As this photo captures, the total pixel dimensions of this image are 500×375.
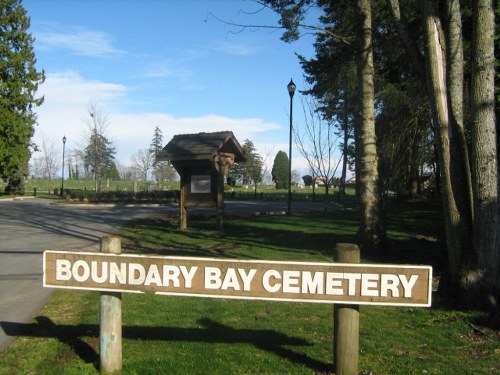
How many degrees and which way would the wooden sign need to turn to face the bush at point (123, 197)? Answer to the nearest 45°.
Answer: approximately 180°

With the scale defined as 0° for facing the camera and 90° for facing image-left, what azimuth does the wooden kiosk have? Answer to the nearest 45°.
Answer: approximately 45°

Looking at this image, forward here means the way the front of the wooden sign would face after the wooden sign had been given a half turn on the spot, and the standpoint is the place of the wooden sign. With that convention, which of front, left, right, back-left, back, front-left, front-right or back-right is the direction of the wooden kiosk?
front

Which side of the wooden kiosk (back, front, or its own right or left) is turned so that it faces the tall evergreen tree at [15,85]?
right

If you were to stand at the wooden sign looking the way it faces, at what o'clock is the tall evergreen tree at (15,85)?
The tall evergreen tree is roughly at 5 o'clock from the wooden sign.

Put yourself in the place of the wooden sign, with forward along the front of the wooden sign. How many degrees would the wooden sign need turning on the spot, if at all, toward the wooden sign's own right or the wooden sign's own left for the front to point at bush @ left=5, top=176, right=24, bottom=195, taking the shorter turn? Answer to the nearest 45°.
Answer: approximately 135° to the wooden sign's own right

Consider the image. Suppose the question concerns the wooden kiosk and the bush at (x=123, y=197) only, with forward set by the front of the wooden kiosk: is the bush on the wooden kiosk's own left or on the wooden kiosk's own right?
on the wooden kiosk's own right

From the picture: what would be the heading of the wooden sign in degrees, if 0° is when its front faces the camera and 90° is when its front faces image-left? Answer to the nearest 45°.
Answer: approximately 0°
